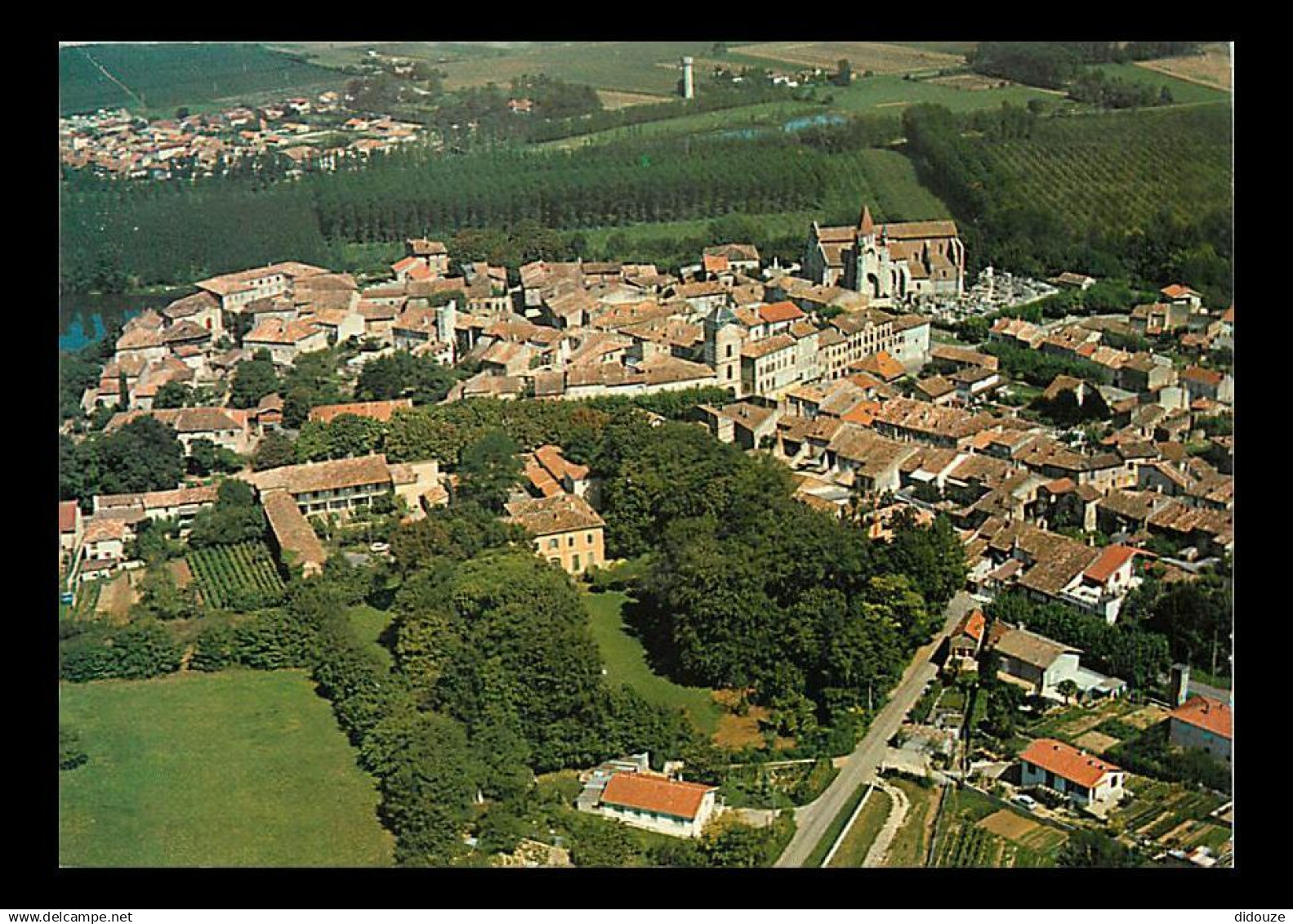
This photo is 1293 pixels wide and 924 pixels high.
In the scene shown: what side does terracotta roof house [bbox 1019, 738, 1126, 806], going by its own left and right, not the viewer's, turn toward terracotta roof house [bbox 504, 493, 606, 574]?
right

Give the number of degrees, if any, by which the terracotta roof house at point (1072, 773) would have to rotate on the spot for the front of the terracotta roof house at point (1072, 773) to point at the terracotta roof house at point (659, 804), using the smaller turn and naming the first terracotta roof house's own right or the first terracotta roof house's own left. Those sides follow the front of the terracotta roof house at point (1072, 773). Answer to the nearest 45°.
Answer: approximately 45° to the first terracotta roof house's own right

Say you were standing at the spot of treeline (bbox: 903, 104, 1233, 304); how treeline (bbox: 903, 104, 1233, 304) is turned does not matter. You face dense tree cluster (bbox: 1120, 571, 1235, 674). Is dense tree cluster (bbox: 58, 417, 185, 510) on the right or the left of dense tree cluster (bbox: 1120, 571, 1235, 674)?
right

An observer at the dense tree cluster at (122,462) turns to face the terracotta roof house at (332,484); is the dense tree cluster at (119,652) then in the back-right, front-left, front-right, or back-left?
front-right

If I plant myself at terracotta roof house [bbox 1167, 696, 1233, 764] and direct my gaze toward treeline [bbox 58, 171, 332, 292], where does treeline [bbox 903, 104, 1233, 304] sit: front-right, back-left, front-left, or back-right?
front-right

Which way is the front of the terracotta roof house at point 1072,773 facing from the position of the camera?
facing the viewer and to the left of the viewer

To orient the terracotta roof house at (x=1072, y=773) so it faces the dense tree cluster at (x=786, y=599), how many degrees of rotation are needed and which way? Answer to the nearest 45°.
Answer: approximately 90° to its right

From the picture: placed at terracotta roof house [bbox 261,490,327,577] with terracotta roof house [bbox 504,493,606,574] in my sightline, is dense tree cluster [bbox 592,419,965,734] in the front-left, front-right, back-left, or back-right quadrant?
front-right

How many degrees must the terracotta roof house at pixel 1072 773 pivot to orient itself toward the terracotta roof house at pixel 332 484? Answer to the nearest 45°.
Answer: approximately 90° to its right
